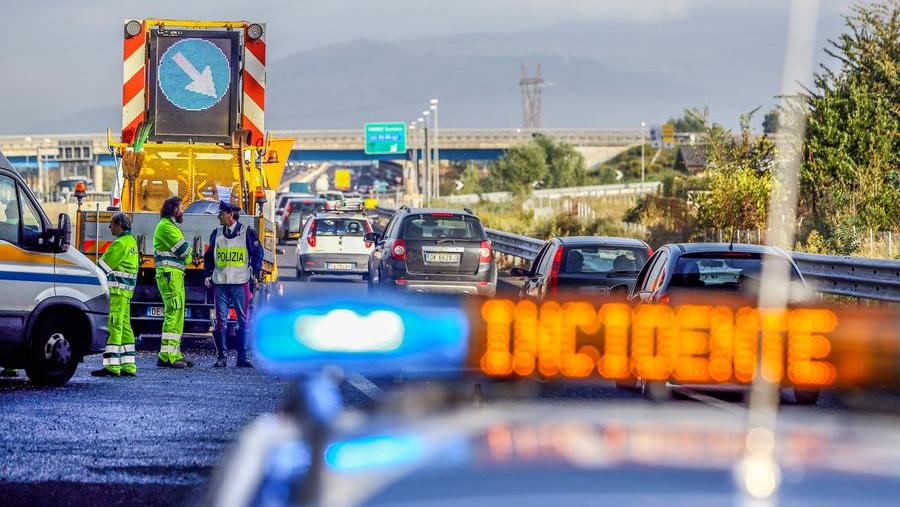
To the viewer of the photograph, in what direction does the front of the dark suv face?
facing away from the viewer

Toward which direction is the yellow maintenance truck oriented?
away from the camera

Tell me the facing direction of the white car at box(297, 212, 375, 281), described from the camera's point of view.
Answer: facing away from the viewer

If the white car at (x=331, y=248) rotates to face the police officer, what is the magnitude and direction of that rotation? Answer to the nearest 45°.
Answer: approximately 180°

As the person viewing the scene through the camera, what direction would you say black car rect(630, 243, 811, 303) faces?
facing away from the viewer

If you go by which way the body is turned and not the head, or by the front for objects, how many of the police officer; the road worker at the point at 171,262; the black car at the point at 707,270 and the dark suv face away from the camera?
2

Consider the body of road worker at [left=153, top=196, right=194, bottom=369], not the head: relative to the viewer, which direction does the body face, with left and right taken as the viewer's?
facing to the right of the viewer

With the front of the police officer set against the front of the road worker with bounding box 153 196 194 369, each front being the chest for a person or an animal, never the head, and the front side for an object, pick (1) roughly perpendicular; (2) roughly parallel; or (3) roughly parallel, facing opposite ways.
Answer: roughly perpendicular

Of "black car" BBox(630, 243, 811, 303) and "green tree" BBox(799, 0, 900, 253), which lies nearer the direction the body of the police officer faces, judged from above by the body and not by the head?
the black car

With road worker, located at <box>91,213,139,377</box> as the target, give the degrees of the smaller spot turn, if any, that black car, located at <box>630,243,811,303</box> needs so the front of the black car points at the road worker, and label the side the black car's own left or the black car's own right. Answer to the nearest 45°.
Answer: approximately 90° to the black car's own left

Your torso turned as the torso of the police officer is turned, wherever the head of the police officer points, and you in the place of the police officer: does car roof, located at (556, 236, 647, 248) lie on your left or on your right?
on your left

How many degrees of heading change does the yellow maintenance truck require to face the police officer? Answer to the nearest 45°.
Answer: approximately 180°

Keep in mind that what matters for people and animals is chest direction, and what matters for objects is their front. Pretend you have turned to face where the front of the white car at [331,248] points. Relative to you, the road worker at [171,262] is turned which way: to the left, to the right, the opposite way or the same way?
to the right
